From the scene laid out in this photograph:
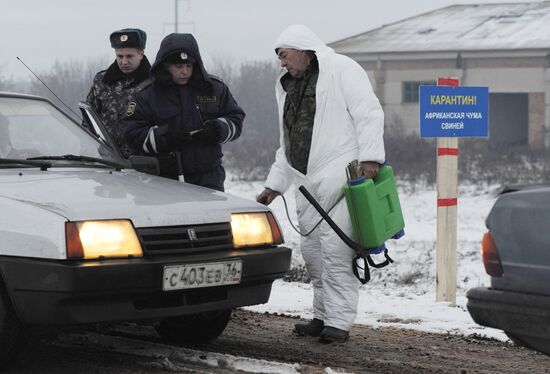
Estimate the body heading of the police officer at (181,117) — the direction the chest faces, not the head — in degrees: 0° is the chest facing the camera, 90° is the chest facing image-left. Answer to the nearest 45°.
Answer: approximately 0°

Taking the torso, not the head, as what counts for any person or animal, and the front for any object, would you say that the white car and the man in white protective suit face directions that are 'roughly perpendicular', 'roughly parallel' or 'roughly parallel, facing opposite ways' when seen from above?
roughly perpendicular

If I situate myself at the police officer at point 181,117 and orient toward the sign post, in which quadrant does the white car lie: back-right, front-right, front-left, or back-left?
back-right

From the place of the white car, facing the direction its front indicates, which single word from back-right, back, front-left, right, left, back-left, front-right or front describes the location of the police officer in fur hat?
back-left

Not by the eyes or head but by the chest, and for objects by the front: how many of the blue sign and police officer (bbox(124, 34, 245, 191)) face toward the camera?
2

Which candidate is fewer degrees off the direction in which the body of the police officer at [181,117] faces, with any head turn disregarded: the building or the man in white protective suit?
the man in white protective suit

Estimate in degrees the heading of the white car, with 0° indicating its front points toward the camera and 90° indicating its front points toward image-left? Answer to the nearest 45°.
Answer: approximately 315°

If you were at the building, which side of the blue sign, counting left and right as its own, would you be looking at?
back

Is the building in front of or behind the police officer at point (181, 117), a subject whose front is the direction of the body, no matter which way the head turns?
behind

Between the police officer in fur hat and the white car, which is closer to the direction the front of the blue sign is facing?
the white car
